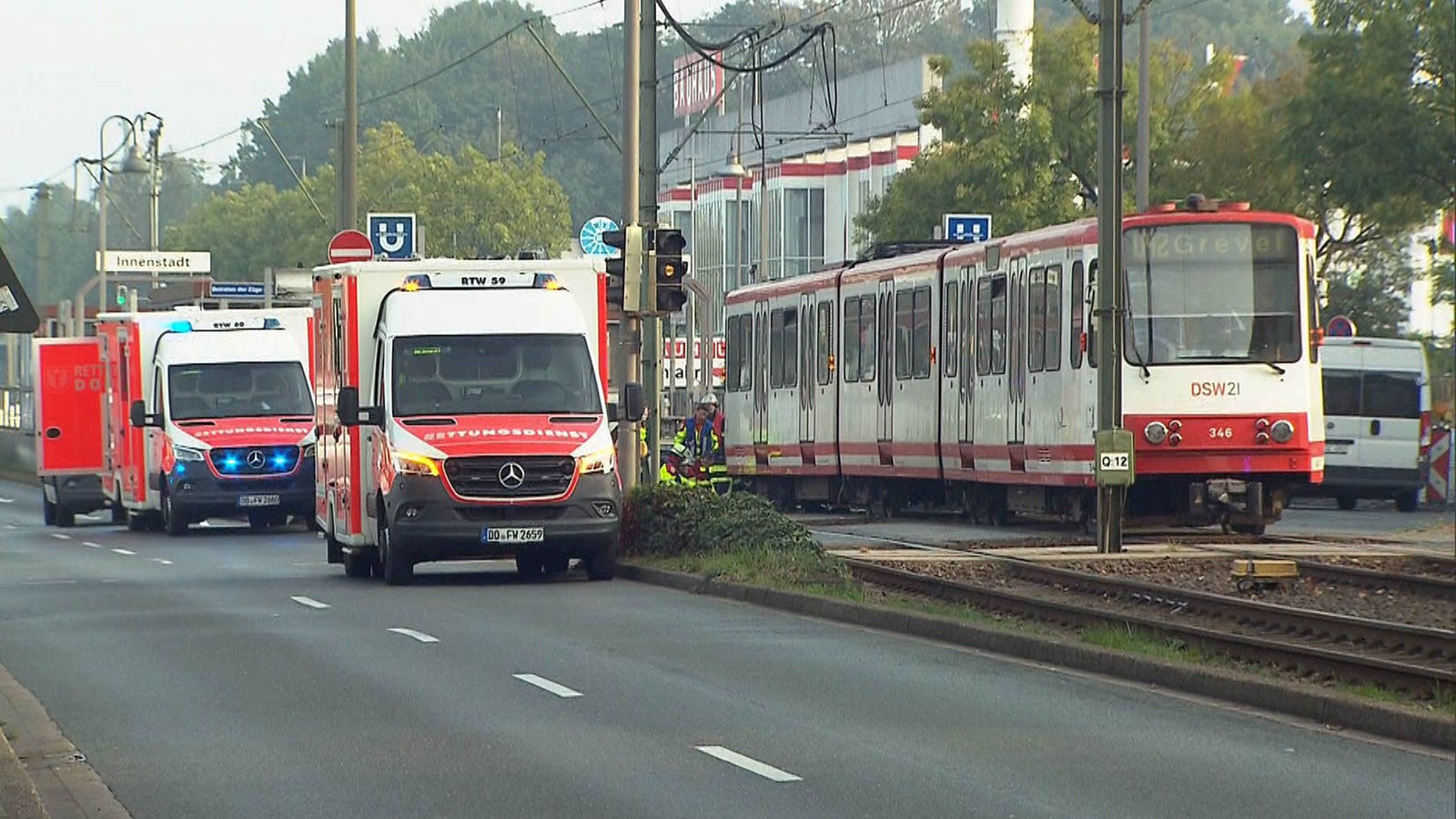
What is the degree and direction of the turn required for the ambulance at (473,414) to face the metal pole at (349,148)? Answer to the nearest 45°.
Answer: approximately 180°

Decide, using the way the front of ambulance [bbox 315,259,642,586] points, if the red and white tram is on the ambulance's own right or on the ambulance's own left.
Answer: on the ambulance's own left

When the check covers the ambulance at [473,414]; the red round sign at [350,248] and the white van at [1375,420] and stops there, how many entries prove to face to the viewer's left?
0

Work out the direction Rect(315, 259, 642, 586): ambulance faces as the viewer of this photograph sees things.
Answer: facing the viewer

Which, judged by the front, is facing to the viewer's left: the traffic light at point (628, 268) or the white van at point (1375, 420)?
the traffic light

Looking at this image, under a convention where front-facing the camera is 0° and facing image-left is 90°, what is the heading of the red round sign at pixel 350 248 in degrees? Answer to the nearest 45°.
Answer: approximately 0°

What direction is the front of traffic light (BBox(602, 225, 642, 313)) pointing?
to the viewer's left

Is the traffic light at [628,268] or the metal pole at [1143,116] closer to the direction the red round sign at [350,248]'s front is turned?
the traffic light

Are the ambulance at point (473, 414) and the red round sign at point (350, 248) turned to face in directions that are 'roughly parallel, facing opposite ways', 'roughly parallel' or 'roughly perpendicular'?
roughly parallel
